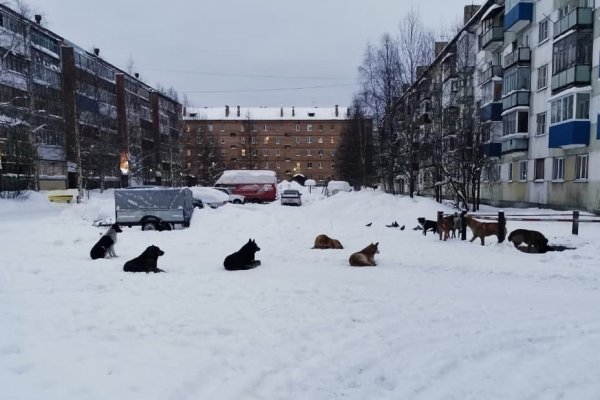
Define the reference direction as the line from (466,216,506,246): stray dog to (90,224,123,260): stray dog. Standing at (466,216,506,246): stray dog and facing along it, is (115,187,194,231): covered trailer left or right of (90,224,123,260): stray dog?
right

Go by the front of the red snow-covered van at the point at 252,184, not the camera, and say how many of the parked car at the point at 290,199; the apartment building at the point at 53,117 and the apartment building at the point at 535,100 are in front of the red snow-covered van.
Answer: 1

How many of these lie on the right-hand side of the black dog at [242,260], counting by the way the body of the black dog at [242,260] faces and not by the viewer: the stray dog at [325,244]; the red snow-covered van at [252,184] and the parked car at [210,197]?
0

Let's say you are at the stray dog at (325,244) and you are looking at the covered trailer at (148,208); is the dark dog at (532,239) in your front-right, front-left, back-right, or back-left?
back-right

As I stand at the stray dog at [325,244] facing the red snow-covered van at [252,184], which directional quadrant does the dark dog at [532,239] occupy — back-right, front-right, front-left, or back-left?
back-right

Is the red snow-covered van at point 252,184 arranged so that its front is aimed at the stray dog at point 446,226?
no

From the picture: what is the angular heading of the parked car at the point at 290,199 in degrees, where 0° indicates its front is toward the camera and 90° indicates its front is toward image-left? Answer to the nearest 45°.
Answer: approximately 0°

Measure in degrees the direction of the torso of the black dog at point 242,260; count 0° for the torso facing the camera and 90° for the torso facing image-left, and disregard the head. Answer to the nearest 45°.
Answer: approximately 270°

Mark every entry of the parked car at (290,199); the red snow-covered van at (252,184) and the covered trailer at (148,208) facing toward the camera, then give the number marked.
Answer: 1

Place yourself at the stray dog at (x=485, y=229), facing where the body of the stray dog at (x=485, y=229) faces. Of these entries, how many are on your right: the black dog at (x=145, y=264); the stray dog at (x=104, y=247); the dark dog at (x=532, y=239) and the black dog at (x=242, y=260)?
0

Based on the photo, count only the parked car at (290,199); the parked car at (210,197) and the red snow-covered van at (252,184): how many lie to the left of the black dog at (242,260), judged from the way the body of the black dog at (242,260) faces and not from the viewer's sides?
3

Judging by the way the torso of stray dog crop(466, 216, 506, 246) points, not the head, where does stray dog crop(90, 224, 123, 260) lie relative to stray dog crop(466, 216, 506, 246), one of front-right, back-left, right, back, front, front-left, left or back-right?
front-left

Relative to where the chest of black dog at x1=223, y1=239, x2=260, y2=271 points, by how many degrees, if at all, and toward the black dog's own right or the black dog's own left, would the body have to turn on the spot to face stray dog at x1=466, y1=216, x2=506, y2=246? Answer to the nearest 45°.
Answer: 0° — it already faces it

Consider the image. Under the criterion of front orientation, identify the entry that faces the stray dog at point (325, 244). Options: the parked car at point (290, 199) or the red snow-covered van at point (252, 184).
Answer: the parked car

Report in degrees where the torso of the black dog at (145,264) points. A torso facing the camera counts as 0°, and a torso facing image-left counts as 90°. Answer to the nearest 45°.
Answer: approximately 270°

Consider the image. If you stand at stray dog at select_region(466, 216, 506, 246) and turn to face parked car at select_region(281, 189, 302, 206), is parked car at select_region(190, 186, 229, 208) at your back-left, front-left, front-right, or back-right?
front-left
